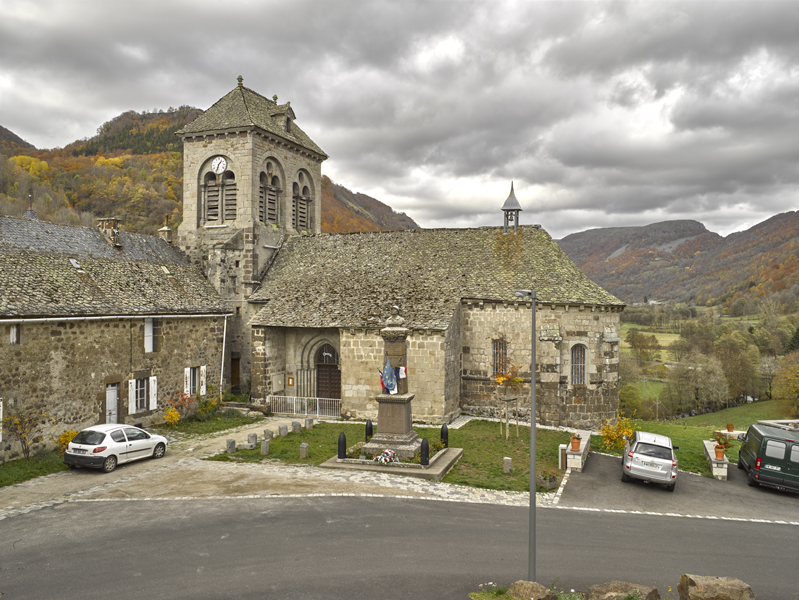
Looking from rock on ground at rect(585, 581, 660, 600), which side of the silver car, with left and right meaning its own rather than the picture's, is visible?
back

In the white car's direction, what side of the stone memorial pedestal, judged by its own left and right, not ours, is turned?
right

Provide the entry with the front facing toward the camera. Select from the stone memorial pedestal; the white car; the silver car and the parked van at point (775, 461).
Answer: the stone memorial pedestal

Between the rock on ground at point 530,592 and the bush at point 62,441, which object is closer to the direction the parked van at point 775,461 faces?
the bush

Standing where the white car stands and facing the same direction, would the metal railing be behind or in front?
in front

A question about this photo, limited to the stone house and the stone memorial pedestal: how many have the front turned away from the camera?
0

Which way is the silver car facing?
away from the camera

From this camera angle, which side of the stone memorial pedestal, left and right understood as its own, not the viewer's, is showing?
front

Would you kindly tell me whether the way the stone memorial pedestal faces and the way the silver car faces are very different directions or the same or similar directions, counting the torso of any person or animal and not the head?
very different directions

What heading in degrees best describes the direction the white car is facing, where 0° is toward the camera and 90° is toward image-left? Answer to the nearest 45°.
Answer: approximately 225°

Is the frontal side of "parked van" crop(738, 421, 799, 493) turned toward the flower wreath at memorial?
no
